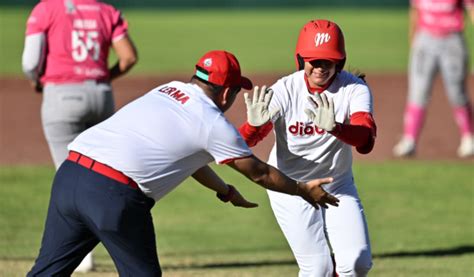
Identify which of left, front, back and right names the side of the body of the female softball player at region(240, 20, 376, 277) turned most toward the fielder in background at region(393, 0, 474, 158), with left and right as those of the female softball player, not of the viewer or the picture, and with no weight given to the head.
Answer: back

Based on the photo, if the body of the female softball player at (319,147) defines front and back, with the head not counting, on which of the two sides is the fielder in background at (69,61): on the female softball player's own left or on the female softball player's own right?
on the female softball player's own right

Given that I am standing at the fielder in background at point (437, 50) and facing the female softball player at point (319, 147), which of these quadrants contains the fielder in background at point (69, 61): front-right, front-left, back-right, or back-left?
front-right

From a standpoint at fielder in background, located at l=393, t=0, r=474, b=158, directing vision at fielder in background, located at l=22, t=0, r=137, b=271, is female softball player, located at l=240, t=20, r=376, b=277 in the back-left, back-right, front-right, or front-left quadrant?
front-left

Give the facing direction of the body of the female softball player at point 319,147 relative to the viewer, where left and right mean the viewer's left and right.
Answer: facing the viewer

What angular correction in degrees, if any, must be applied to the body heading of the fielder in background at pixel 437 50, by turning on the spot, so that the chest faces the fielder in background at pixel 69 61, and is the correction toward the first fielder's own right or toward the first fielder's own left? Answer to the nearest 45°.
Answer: approximately 45° to the first fielder's own right

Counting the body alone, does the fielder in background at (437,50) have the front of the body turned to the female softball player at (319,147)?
yes

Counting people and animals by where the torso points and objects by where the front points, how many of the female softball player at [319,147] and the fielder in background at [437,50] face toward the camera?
2
